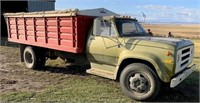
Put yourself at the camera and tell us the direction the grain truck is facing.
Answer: facing the viewer and to the right of the viewer
